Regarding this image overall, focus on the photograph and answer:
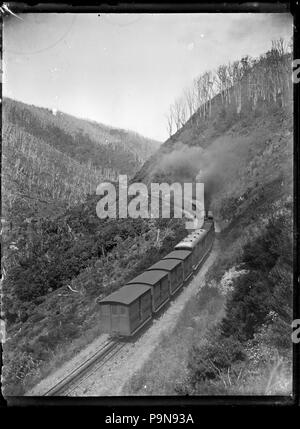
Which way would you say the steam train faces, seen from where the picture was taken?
facing away from the viewer and to the right of the viewer

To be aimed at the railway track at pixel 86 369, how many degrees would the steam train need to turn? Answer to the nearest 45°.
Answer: approximately 180°
